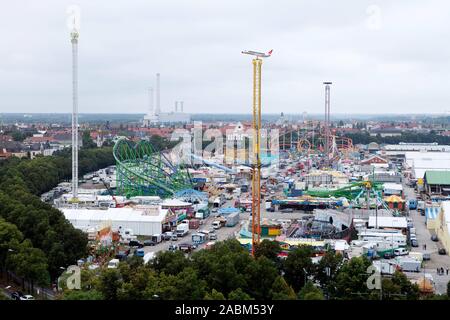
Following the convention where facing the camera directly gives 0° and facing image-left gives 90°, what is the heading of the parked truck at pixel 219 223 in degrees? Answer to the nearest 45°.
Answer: approximately 45°

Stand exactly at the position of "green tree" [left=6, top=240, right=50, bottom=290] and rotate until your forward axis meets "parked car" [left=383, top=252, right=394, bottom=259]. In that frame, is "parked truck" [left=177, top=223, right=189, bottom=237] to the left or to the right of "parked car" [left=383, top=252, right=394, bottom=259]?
left

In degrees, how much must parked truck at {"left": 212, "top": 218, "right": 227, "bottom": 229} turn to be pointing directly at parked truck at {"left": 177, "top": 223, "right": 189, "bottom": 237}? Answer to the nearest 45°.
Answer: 0° — it already faces it

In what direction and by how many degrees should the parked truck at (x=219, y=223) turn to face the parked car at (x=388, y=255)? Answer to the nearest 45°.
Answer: approximately 90° to its left

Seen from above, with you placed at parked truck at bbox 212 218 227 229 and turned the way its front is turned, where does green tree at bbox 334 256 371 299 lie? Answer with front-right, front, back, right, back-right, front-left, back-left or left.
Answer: front-left

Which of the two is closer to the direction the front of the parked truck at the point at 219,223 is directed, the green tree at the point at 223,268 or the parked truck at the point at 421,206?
the green tree

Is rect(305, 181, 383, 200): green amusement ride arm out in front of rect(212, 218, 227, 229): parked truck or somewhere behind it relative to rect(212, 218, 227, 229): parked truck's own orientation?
behind

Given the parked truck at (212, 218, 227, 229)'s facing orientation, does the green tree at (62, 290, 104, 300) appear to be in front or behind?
in front

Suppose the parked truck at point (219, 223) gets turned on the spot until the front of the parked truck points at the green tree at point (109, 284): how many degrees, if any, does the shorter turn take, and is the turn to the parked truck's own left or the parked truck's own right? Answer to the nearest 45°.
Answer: approximately 45° to the parked truck's own left
